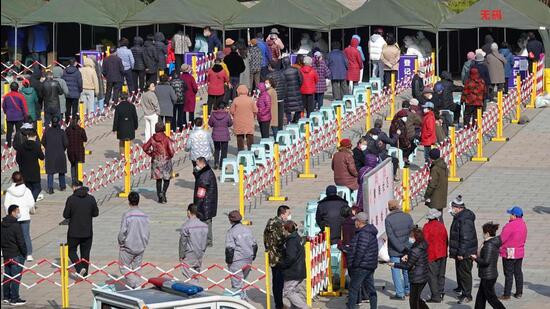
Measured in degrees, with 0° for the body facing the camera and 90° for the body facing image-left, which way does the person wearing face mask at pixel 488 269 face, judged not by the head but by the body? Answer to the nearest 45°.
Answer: approximately 90°

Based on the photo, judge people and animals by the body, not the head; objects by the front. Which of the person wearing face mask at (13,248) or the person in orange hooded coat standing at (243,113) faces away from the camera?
the person in orange hooded coat standing

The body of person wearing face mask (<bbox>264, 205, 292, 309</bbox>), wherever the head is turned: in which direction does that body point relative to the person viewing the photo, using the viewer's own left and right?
facing to the right of the viewer

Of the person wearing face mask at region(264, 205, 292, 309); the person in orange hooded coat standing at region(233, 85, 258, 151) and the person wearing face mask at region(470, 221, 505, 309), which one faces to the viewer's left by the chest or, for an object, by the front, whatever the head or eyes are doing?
the person wearing face mask at region(470, 221, 505, 309)

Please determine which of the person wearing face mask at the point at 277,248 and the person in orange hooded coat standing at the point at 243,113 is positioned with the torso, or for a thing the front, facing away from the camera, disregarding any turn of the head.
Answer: the person in orange hooded coat standing

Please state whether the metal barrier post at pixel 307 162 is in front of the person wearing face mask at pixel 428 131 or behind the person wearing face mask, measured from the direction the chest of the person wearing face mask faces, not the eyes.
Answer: in front

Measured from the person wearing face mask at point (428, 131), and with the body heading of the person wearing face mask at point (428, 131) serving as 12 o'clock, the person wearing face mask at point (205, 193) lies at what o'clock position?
the person wearing face mask at point (205, 193) is roughly at 10 o'clock from the person wearing face mask at point (428, 131).

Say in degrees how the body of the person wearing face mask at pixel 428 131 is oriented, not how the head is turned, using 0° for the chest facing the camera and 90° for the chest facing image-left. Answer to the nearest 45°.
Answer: approximately 90°

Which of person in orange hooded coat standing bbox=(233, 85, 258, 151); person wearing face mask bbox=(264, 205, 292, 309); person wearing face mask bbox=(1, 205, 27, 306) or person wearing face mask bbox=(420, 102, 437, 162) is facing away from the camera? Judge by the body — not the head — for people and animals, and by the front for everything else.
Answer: the person in orange hooded coat standing

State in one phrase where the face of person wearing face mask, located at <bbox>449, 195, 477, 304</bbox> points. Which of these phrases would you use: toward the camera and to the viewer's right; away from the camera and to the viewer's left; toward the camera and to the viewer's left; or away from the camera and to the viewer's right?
toward the camera and to the viewer's left
